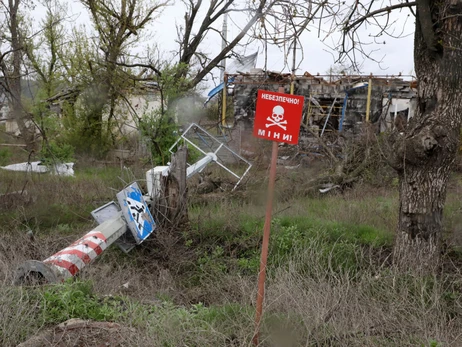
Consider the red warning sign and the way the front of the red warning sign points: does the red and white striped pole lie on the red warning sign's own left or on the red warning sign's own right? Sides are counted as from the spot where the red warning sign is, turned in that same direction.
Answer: on the red warning sign's own right

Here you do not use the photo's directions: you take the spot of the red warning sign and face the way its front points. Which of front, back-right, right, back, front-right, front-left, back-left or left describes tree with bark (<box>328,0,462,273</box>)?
back-left

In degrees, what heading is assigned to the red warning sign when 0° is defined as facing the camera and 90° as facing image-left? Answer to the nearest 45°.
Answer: approximately 0°

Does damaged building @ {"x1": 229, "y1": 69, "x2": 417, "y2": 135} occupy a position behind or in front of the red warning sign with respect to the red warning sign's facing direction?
behind

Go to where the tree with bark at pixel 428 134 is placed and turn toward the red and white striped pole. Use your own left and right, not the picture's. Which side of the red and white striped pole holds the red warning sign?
left

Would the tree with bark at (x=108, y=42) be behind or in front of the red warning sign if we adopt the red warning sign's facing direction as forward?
behind

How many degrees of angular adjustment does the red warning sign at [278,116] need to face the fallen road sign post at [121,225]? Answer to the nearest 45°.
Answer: approximately 135° to its right

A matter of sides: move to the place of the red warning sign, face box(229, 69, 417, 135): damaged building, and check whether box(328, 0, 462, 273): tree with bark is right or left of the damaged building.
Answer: right
